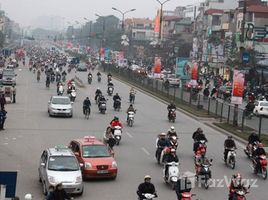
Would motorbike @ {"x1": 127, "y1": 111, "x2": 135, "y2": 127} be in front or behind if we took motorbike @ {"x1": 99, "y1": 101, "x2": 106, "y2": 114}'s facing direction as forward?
in front

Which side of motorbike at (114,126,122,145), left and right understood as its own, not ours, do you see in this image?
front

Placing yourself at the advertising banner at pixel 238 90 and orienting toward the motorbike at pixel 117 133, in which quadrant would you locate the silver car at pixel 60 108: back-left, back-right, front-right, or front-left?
front-right

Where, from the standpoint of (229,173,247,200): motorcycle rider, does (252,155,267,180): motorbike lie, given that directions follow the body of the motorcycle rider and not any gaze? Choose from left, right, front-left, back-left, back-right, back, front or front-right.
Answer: back-left

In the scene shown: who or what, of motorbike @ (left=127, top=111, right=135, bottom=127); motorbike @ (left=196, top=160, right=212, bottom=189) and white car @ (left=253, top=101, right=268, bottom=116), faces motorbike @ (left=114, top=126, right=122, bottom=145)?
motorbike @ (left=127, top=111, right=135, bottom=127)

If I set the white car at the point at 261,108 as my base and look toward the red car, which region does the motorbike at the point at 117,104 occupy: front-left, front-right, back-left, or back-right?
front-right

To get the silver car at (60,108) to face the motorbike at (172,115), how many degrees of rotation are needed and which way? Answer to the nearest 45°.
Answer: approximately 90° to its left

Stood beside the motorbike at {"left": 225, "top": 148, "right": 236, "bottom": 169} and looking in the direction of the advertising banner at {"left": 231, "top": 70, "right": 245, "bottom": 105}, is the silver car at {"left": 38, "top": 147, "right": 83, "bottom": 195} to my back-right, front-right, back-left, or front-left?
back-left

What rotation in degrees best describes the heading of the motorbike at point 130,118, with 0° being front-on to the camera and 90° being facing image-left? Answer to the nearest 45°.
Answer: approximately 0°
